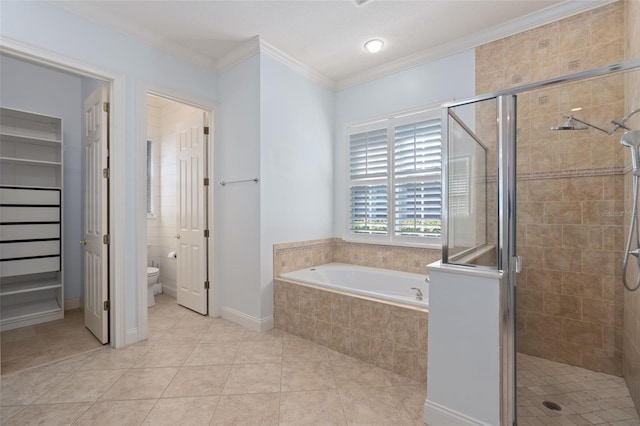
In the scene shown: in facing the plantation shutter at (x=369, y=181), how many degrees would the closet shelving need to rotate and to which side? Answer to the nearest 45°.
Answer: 0° — it already faces it

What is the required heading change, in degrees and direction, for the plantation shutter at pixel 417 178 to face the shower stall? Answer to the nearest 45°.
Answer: approximately 90° to its left

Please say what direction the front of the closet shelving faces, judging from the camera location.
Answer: facing the viewer and to the right of the viewer

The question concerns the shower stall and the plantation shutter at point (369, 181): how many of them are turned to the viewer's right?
0

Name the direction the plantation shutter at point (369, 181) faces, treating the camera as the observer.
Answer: facing the viewer and to the left of the viewer

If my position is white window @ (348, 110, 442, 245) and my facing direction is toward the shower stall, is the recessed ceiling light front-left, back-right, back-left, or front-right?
front-right

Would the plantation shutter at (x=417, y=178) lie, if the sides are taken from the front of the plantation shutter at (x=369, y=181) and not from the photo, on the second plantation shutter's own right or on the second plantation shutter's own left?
on the second plantation shutter's own left

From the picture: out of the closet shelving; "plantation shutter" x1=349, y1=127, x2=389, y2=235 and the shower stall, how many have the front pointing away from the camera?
0

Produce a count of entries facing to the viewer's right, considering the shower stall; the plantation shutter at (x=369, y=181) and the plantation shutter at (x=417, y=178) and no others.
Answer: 0

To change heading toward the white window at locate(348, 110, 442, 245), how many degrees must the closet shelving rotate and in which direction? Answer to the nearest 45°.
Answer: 0° — it already faces it
